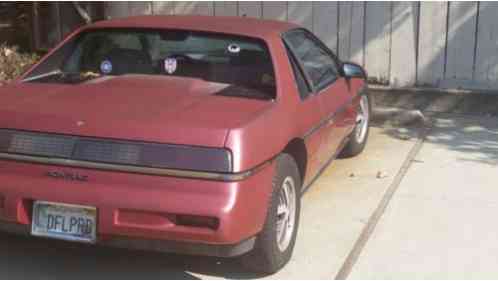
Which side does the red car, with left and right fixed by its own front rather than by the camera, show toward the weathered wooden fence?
front

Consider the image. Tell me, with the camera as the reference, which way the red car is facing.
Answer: facing away from the viewer and to the right of the viewer
